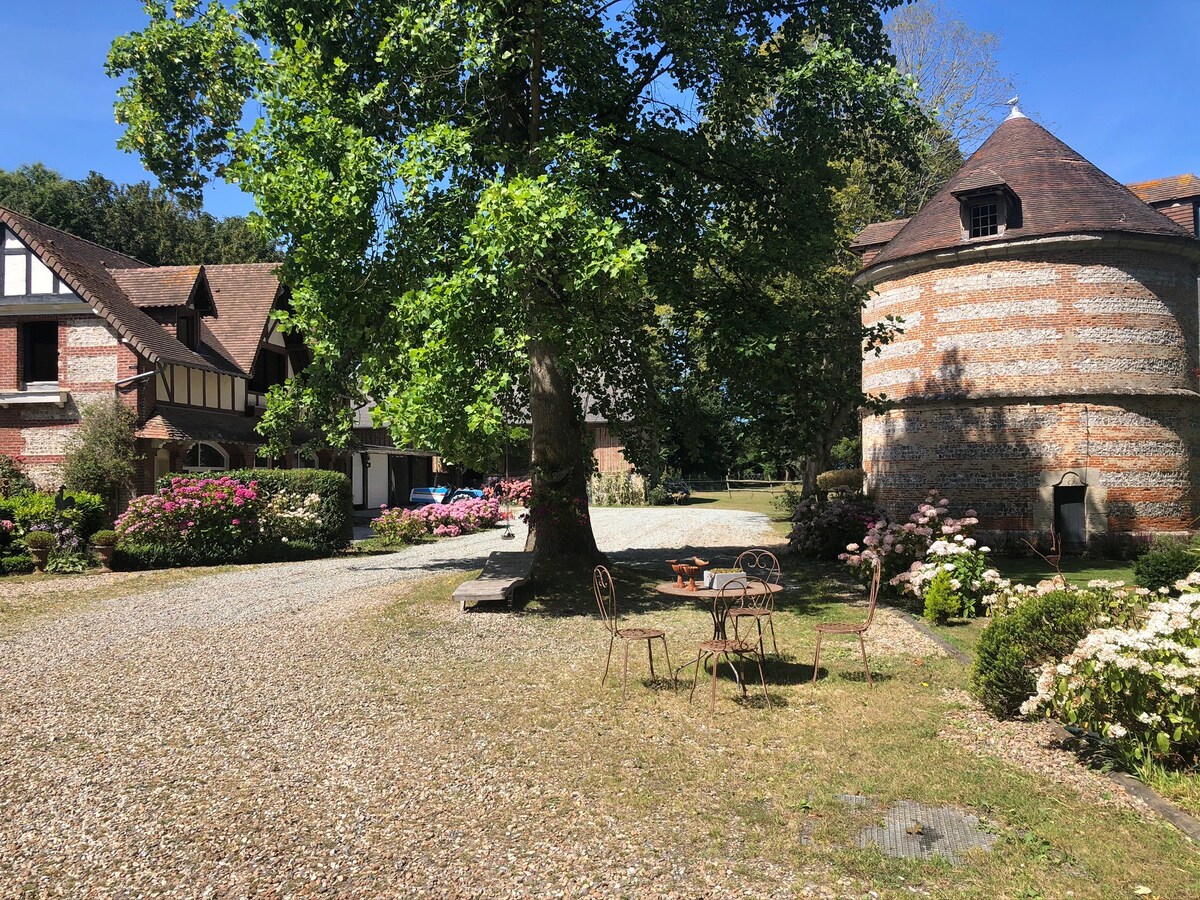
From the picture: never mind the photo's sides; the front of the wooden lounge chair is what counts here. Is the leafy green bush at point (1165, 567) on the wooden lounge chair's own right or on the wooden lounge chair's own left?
on the wooden lounge chair's own left

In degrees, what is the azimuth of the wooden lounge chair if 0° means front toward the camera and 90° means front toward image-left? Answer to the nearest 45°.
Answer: approximately 45°

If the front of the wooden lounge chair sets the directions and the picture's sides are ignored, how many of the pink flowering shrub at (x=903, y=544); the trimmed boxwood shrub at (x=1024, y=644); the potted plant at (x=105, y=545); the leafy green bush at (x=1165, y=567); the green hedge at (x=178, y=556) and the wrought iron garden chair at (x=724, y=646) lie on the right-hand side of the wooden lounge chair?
2

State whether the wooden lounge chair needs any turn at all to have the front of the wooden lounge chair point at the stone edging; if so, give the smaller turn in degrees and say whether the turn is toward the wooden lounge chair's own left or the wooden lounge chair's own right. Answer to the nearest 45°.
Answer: approximately 90° to the wooden lounge chair's own left

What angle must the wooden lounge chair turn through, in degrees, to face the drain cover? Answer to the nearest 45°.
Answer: approximately 45° to its left

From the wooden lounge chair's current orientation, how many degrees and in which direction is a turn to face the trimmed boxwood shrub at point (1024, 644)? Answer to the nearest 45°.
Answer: approximately 90° to its left

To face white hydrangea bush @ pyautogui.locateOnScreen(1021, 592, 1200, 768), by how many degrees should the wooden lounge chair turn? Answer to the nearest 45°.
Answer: approximately 90° to its left

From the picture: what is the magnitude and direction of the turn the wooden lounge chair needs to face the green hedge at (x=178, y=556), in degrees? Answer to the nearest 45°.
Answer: approximately 90° to its right

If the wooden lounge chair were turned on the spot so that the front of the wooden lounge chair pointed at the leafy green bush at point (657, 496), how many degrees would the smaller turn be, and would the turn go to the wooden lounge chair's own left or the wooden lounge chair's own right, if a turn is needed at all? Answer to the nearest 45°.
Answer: approximately 135° to the wooden lounge chair's own right

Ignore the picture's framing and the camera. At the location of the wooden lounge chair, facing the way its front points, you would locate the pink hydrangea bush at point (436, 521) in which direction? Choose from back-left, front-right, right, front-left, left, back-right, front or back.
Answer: back-right
